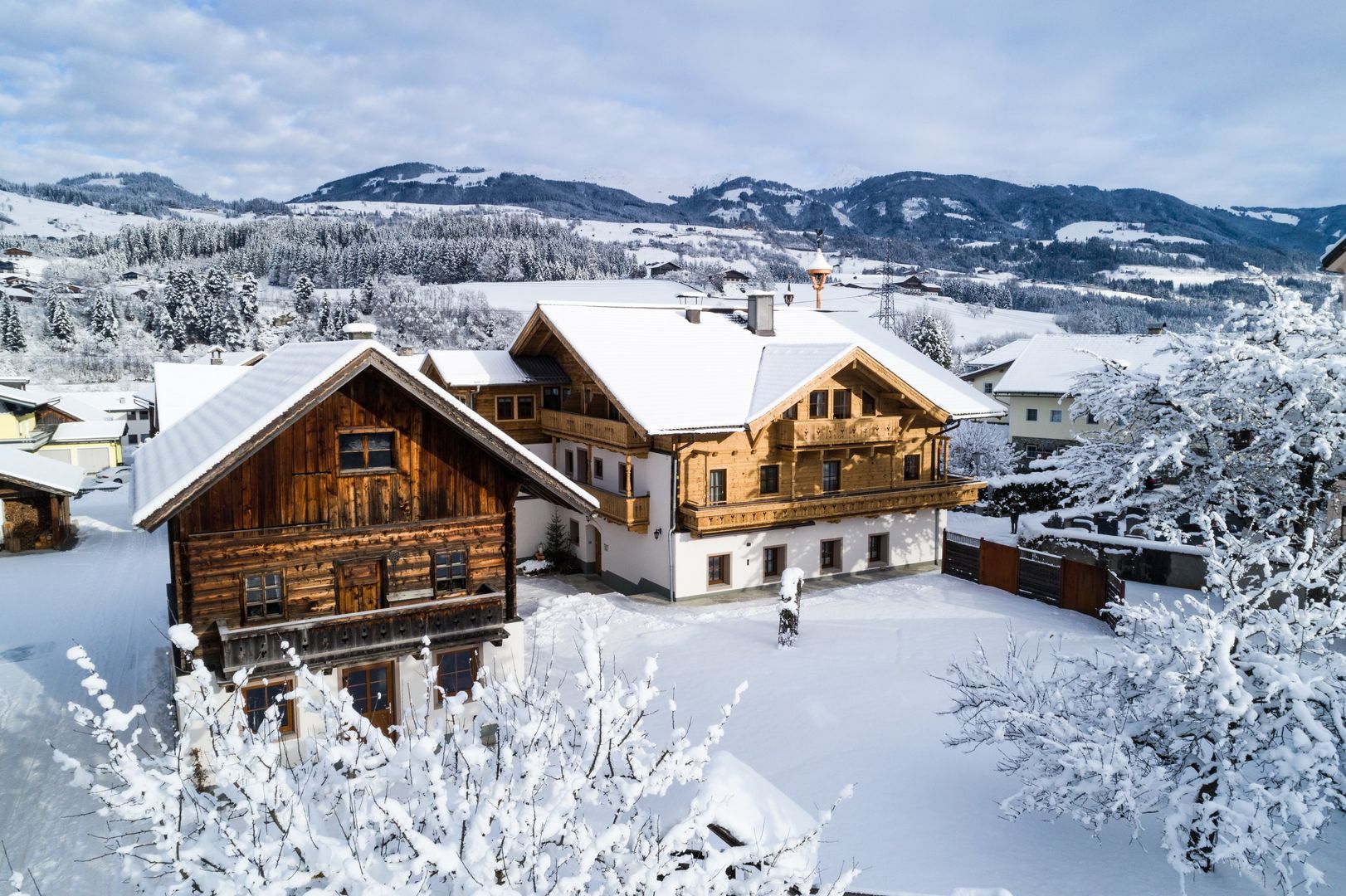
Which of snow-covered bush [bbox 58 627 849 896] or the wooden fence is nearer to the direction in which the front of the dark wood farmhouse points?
the snow-covered bush

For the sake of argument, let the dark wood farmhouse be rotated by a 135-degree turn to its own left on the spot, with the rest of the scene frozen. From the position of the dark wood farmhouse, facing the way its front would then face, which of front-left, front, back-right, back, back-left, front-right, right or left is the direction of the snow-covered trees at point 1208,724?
right

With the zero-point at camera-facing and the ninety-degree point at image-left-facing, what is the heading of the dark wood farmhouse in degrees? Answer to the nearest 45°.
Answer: approximately 0°

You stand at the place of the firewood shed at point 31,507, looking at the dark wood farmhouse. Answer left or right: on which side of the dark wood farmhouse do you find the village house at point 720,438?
left

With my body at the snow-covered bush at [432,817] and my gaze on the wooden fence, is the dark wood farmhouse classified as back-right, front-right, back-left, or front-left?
front-left

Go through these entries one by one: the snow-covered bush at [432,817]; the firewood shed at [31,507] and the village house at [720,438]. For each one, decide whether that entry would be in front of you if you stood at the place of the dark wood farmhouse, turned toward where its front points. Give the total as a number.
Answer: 1

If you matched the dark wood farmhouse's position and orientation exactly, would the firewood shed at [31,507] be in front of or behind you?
behind

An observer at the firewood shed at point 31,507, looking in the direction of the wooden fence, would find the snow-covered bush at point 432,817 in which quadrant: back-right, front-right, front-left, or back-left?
front-right

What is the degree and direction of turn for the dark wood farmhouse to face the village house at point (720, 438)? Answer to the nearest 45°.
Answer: approximately 135° to its left

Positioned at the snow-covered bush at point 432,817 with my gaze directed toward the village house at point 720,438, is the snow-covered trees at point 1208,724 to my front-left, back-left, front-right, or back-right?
front-right

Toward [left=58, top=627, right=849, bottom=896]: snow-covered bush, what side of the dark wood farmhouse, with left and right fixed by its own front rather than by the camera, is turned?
front

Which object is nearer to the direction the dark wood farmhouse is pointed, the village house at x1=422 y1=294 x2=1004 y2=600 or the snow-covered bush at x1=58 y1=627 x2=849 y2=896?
the snow-covered bush
